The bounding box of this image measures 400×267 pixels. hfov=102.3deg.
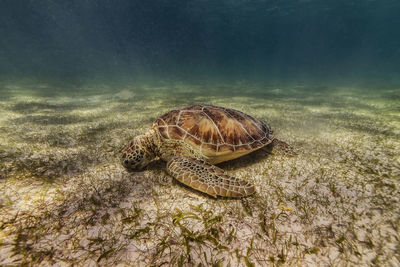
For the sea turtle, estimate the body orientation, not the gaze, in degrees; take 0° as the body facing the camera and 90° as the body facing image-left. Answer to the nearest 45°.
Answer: approximately 90°
